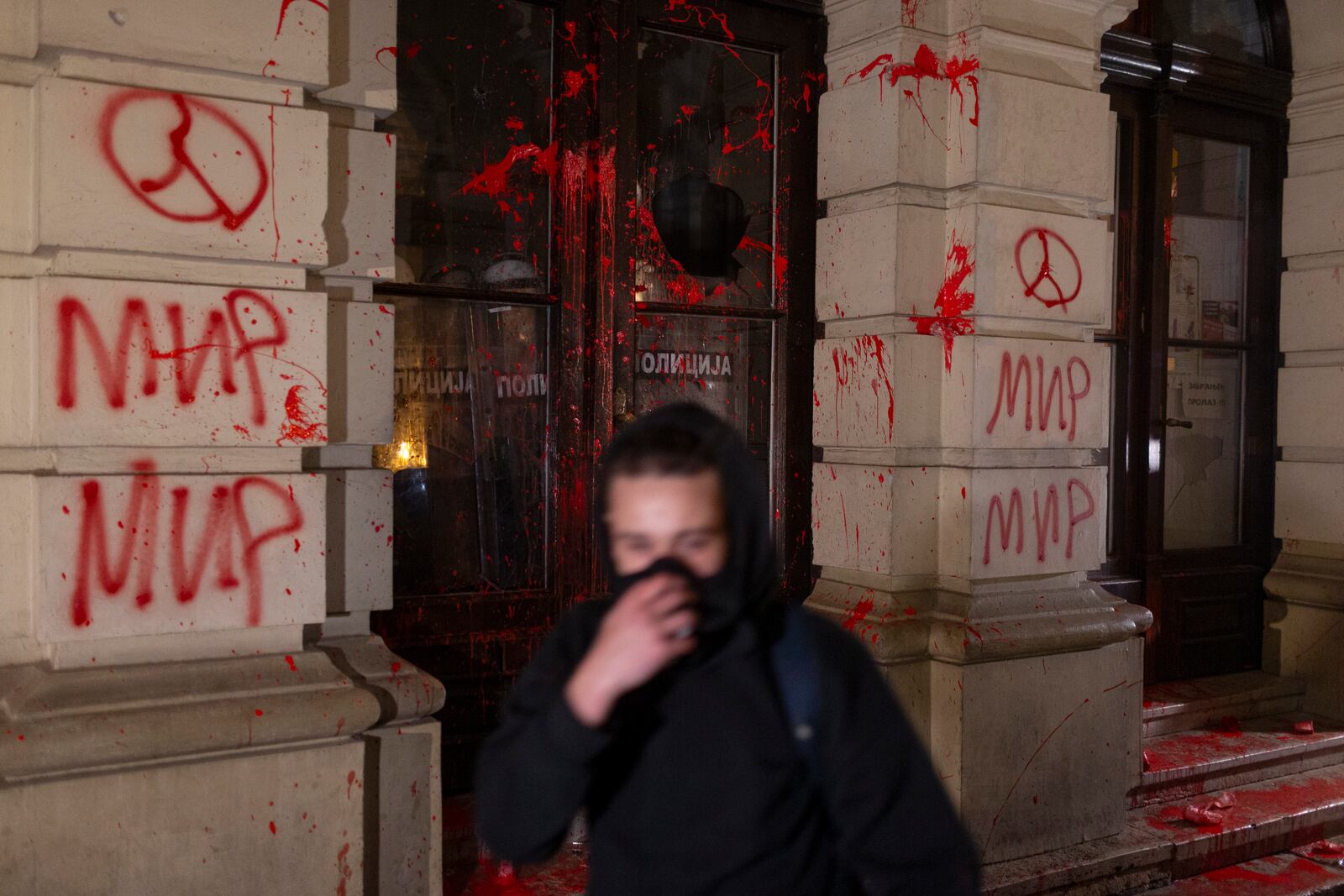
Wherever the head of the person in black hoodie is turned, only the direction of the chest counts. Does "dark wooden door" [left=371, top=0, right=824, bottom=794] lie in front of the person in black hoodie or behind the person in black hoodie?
behind

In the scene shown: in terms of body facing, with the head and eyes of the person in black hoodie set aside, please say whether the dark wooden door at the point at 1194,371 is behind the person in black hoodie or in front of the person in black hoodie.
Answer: behind

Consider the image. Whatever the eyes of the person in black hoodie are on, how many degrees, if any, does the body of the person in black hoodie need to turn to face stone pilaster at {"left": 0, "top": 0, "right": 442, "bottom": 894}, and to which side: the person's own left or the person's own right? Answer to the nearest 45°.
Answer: approximately 135° to the person's own right

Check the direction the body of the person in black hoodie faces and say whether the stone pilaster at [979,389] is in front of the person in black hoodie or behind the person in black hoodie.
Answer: behind

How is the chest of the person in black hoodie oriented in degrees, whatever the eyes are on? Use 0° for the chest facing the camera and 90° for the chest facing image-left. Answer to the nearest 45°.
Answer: approximately 0°
